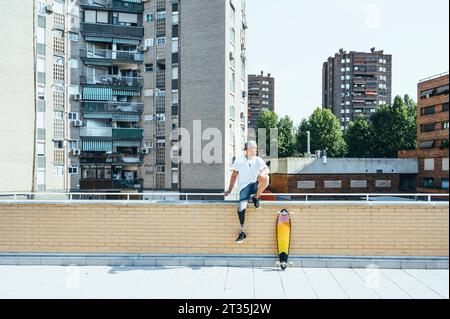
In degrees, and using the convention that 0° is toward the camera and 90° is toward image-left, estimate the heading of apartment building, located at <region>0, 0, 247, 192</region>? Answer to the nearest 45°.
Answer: approximately 0°

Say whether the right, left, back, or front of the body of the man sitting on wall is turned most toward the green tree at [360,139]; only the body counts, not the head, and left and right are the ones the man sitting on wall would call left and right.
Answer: back

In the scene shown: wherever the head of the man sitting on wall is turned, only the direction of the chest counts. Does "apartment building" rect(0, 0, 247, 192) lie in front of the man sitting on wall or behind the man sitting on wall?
behind

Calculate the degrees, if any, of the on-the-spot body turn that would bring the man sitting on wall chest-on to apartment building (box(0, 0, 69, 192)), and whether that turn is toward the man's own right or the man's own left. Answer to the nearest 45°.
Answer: approximately 135° to the man's own right

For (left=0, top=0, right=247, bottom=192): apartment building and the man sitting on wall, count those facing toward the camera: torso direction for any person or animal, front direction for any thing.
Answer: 2

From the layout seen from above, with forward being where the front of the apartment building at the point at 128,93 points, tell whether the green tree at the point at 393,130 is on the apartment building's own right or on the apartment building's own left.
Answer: on the apartment building's own left

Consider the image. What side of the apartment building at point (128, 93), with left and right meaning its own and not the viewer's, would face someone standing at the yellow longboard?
front

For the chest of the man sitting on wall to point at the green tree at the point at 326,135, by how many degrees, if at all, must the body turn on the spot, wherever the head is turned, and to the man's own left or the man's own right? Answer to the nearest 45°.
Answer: approximately 180°

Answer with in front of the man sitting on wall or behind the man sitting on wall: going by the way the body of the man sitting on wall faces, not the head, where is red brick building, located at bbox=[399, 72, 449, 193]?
behind
